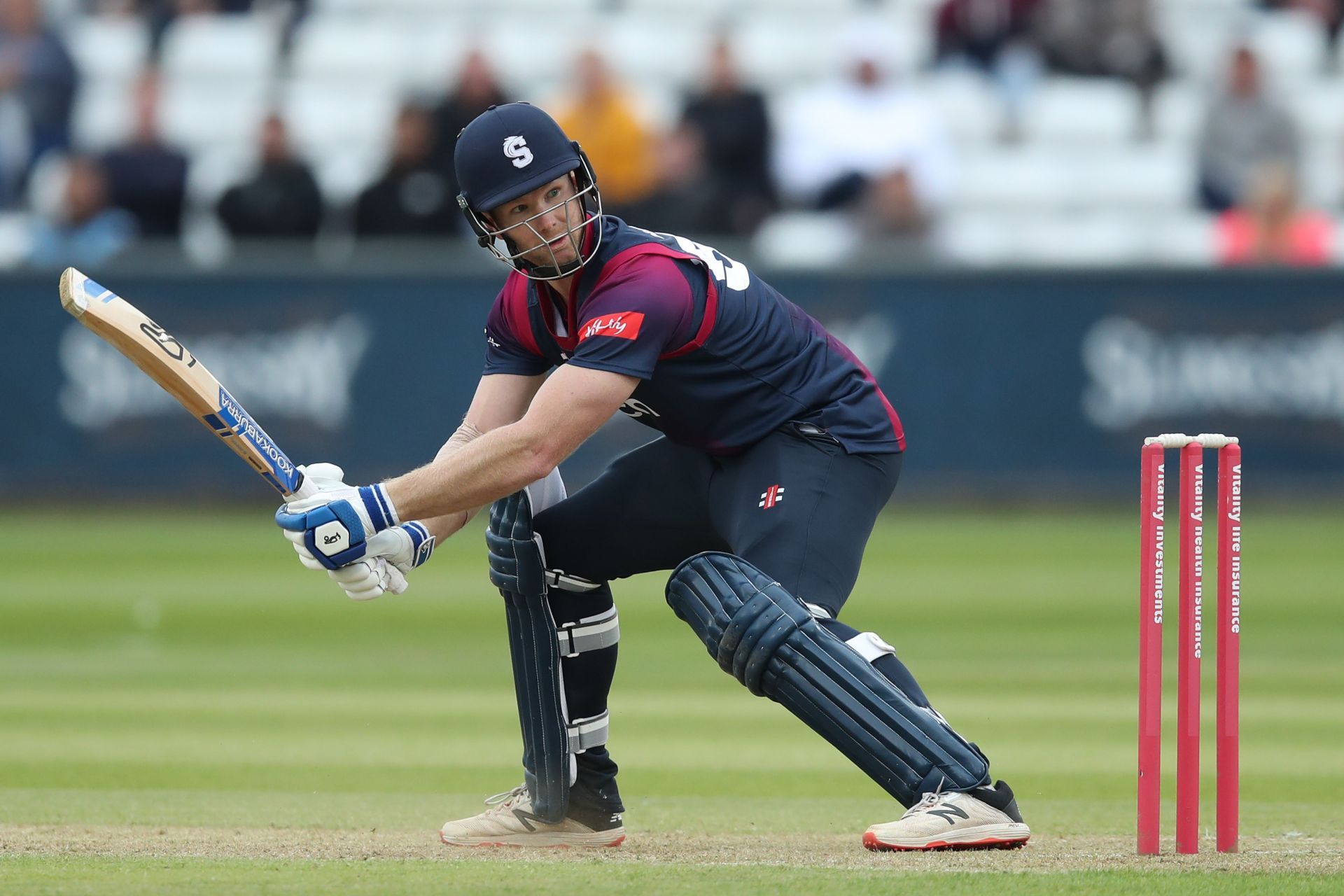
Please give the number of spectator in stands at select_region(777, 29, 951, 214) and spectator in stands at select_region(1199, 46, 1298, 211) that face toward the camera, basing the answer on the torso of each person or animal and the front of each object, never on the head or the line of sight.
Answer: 2

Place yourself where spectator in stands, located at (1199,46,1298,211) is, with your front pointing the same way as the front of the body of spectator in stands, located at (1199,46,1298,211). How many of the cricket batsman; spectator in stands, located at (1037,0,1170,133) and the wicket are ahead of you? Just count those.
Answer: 2

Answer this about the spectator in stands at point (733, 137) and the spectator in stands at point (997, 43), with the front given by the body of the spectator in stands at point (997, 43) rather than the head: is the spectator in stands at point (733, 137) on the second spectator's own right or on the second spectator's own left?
on the second spectator's own right

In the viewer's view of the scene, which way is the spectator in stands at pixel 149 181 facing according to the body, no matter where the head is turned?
toward the camera

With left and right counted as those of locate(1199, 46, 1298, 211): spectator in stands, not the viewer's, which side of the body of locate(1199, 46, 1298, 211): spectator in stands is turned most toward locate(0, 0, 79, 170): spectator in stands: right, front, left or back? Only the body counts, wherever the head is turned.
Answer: right

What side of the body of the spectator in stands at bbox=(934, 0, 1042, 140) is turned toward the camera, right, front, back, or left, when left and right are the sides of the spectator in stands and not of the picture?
front

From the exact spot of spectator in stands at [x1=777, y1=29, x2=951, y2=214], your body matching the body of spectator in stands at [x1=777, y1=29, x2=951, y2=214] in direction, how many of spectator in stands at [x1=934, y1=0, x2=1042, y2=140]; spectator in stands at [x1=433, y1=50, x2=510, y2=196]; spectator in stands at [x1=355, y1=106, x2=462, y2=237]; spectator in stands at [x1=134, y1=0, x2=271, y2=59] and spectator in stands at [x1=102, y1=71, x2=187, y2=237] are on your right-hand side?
4

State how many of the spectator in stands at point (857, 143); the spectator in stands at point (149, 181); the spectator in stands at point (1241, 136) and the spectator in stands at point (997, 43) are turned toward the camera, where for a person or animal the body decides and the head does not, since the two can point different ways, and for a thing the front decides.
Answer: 4

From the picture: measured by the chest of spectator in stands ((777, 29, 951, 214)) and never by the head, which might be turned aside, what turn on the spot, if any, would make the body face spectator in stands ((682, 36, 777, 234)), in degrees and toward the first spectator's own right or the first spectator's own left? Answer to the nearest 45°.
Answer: approximately 90° to the first spectator's own right

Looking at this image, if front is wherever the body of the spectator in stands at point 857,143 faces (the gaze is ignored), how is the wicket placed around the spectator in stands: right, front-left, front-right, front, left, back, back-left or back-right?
front

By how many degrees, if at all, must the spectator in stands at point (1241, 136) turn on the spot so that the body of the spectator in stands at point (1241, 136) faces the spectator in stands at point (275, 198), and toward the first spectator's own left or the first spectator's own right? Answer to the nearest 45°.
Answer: approximately 90° to the first spectator's own right

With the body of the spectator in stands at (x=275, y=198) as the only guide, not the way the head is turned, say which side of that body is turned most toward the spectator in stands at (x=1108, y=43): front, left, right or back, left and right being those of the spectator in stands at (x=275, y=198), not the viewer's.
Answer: left

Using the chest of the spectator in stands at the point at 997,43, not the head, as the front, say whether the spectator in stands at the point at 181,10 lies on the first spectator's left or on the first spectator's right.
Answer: on the first spectator's right

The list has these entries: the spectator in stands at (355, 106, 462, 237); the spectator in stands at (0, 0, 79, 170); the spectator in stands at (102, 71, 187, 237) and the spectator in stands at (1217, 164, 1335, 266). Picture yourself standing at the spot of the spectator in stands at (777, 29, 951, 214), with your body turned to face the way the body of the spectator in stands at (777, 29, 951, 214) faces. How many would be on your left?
1

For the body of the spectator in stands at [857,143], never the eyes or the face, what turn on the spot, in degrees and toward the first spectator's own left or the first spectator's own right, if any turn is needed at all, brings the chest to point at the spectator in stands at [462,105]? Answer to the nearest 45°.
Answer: approximately 90° to the first spectator's own right

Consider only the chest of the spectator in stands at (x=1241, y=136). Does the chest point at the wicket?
yes

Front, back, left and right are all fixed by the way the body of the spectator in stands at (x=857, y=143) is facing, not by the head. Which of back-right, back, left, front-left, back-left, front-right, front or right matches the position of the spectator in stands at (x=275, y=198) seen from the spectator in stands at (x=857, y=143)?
right

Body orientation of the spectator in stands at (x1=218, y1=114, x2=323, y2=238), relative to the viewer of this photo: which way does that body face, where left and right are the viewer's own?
facing the viewer

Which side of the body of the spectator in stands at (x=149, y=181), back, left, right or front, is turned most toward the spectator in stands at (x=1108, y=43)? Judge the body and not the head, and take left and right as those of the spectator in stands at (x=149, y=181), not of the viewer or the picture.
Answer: left
